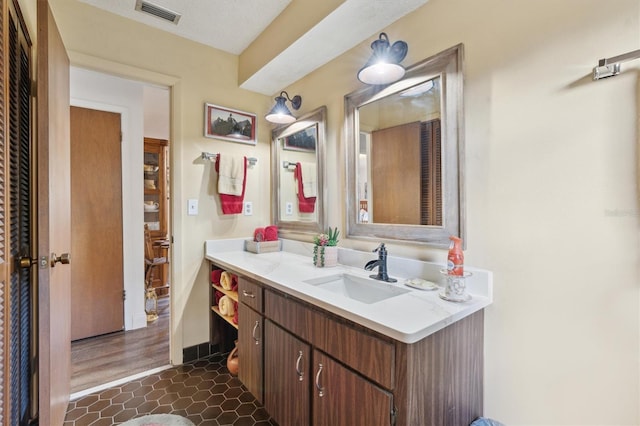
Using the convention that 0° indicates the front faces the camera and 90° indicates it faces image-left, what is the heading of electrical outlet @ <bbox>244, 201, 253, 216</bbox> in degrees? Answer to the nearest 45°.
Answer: approximately 0°

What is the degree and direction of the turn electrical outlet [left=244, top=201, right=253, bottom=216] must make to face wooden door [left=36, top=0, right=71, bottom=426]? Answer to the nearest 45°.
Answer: approximately 45° to its right

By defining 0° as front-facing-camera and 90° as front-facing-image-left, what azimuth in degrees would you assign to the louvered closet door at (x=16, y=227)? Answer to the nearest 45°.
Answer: approximately 270°

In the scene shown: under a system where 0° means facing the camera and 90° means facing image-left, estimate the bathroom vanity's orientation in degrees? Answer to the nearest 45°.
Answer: approximately 45°

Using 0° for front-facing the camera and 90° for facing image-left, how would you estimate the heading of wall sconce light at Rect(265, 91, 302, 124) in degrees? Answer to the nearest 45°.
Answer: approximately 45°

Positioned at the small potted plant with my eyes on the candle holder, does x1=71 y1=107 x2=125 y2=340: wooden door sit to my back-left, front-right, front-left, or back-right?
back-right

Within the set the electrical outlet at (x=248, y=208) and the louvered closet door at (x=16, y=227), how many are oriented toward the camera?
1

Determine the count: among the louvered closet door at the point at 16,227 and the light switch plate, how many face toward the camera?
1

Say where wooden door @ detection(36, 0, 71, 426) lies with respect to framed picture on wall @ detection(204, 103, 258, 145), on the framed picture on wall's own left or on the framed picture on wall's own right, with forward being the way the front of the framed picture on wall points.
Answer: on the framed picture on wall's own right

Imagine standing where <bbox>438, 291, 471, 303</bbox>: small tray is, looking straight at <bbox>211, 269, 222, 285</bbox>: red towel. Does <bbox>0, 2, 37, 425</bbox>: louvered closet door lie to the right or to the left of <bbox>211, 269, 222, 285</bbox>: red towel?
left
